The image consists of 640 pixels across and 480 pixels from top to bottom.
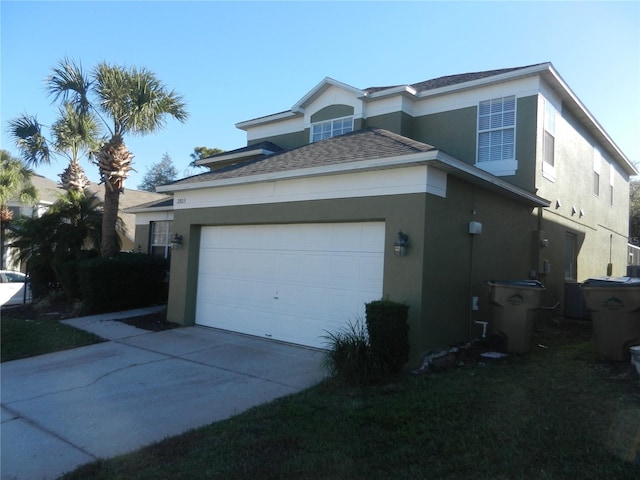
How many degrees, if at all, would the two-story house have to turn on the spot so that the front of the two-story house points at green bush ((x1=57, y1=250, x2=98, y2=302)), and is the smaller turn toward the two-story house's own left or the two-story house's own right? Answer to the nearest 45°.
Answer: approximately 45° to the two-story house's own right

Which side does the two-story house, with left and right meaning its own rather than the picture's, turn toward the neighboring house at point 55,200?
right

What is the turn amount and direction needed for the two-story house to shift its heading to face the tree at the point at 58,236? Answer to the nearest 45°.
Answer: approximately 45° to its right

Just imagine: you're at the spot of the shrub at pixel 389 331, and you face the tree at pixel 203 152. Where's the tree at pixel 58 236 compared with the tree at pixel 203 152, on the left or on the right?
left

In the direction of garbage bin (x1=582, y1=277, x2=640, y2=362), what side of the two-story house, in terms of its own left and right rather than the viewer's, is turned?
left

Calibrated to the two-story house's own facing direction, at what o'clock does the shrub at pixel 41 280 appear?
The shrub is roughly at 2 o'clock from the two-story house.

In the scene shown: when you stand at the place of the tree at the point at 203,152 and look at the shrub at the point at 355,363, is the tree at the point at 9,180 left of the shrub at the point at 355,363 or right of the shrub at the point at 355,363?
right

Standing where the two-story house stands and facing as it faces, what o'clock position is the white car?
The white car is roughly at 2 o'clock from the two-story house.

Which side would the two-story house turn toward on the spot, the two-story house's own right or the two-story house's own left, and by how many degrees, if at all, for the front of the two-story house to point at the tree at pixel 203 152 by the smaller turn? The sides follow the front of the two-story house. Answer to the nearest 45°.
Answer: approximately 90° to the two-story house's own right

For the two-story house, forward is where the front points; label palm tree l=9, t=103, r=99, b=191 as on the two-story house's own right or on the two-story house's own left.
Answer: on the two-story house's own right

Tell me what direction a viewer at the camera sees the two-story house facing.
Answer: facing the viewer and to the left of the viewer

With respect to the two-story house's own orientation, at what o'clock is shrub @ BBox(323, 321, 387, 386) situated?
The shrub is roughly at 11 o'clock from the two-story house.
